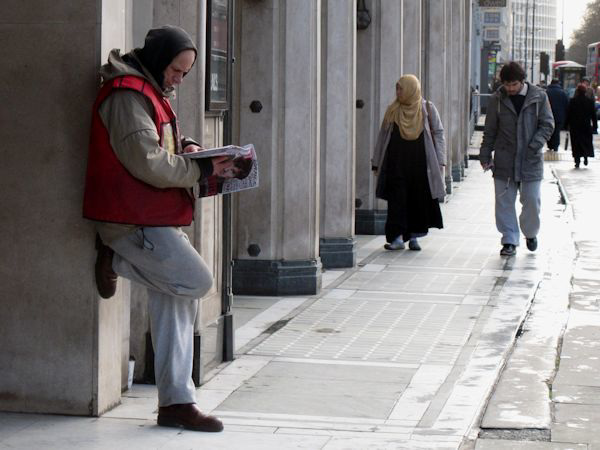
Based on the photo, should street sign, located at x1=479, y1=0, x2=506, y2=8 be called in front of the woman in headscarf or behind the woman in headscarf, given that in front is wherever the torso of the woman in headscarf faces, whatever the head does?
behind

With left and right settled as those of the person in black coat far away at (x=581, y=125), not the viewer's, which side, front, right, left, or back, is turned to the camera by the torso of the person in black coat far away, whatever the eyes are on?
back

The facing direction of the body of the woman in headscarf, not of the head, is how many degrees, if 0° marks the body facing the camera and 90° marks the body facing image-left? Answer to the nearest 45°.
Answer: approximately 0°

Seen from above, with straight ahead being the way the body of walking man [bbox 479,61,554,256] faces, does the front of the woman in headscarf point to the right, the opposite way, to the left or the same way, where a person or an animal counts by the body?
the same way

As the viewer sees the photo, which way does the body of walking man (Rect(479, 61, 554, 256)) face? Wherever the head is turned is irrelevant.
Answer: toward the camera

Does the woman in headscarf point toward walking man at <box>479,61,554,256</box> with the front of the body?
no

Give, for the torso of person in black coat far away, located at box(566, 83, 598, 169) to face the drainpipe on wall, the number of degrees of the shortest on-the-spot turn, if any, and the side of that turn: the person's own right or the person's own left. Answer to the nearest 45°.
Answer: approximately 180°

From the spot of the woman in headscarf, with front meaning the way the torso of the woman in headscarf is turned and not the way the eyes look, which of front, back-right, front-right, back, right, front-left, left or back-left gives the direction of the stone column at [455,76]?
back

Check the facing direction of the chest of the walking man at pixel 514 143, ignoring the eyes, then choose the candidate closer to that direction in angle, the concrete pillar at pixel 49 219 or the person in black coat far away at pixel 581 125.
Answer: the concrete pillar

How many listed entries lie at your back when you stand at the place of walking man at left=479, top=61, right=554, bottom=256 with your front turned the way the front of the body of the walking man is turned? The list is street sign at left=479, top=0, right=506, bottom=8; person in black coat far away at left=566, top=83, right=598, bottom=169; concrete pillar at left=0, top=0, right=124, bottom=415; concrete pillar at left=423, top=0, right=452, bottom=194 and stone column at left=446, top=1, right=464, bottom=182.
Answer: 4

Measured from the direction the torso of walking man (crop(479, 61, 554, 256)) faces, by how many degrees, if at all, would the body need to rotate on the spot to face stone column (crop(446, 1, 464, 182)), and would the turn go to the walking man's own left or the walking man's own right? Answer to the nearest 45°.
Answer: approximately 180°

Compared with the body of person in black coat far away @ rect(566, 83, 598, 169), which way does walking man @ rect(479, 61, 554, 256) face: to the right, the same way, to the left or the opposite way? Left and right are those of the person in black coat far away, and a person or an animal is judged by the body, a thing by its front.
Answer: the opposite way

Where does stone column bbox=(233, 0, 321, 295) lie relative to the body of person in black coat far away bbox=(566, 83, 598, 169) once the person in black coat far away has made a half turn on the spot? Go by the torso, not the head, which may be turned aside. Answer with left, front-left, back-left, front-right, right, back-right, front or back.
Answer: front
